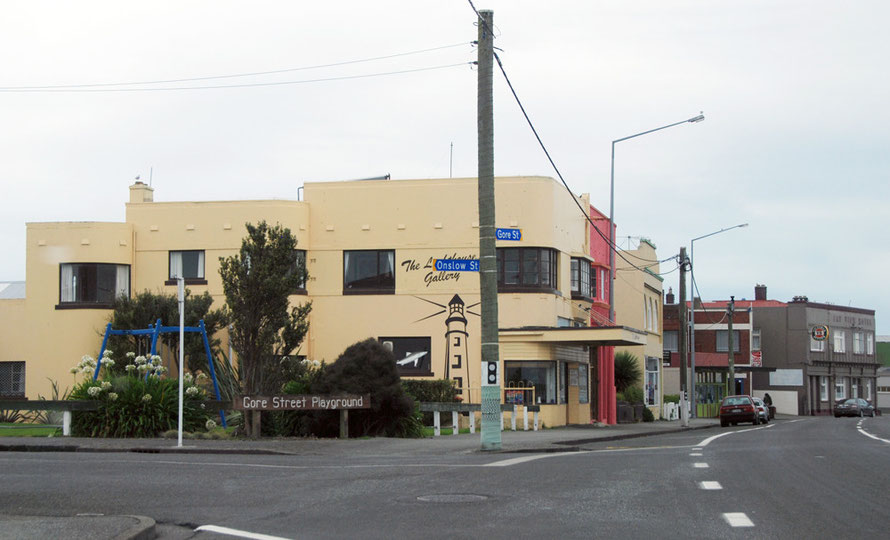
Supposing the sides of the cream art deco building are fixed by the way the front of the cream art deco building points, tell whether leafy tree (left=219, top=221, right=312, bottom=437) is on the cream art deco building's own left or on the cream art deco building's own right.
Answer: on the cream art deco building's own right

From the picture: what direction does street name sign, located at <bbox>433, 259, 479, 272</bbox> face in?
toward the camera

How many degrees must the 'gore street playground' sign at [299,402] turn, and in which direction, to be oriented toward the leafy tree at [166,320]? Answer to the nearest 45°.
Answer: approximately 180°

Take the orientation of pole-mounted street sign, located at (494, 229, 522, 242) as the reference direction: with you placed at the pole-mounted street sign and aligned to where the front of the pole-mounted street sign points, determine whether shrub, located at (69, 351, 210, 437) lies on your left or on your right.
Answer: on your right

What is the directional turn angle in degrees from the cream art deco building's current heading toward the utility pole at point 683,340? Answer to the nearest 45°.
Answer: approximately 90° to its left

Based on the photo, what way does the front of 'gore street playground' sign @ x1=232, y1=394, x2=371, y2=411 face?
toward the camera

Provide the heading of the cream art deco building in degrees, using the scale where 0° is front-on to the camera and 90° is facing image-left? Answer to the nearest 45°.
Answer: approximately 315°

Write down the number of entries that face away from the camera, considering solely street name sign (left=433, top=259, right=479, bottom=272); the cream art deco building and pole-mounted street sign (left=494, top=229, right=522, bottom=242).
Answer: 0

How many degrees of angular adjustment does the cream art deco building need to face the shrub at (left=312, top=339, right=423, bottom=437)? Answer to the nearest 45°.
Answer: approximately 45° to its right
